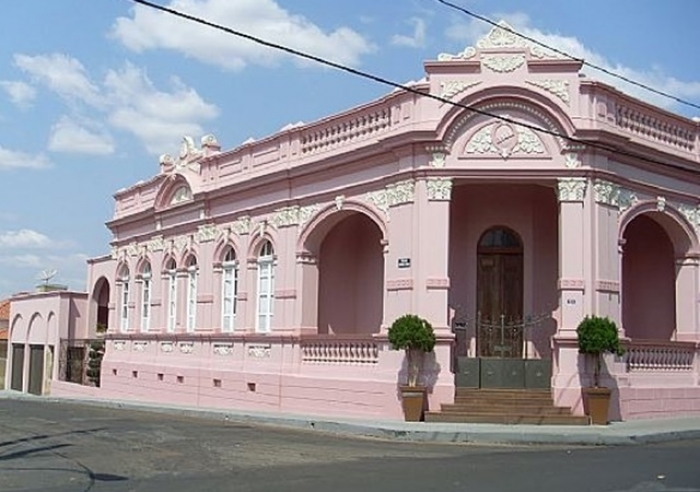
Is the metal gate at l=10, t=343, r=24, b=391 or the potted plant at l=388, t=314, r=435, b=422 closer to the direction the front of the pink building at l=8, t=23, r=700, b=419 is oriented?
the potted plant

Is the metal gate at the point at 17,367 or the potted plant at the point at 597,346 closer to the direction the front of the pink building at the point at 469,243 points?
the potted plant

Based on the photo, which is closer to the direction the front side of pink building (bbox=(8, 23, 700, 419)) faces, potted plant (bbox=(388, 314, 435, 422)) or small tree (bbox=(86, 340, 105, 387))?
the potted plant

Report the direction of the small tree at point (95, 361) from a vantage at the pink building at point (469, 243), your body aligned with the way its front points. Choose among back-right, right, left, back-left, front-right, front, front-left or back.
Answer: back-right

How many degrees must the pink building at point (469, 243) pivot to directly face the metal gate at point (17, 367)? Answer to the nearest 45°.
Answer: approximately 135° to its right

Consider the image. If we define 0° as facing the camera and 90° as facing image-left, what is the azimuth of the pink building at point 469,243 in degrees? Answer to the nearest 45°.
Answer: approximately 0°

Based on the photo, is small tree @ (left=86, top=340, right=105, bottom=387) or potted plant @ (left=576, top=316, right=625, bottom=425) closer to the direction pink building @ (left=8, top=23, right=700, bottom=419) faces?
the potted plant
